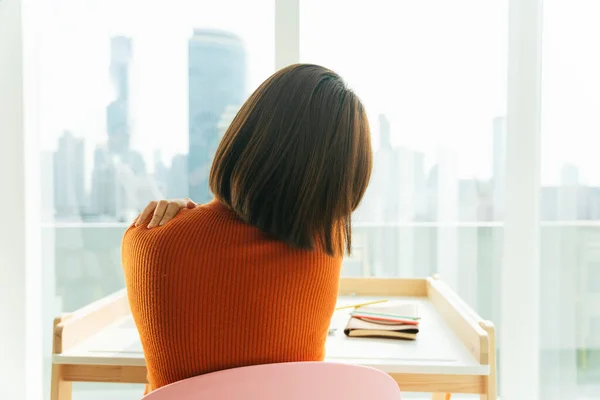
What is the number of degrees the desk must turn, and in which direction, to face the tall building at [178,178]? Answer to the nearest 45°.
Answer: approximately 135° to its right

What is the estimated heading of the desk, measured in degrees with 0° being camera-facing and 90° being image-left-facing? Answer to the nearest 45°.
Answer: approximately 0°

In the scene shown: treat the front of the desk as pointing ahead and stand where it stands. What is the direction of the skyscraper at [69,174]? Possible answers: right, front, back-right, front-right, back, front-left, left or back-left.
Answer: back-right

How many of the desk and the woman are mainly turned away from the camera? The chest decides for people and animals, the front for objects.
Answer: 1

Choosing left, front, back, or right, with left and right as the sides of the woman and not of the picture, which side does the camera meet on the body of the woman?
back

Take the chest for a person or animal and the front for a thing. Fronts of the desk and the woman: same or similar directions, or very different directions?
very different directions

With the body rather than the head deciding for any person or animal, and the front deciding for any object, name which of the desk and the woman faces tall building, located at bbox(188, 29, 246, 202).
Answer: the woman

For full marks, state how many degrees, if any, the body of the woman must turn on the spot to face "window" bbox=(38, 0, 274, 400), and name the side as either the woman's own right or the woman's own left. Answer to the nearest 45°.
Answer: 0° — they already face it
